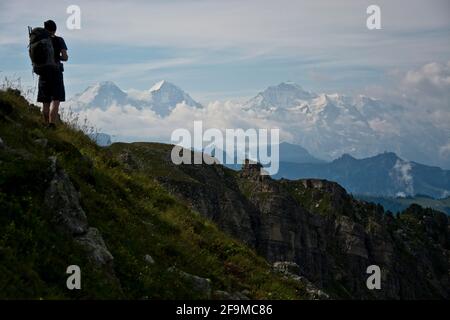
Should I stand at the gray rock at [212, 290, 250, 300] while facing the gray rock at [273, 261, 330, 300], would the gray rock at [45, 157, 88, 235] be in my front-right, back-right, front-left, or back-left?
back-left

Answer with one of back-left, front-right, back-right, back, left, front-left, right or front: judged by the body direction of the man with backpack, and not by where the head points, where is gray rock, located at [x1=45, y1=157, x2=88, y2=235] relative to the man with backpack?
back-right

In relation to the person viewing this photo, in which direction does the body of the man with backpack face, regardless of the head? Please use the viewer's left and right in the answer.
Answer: facing away from the viewer and to the right of the viewer

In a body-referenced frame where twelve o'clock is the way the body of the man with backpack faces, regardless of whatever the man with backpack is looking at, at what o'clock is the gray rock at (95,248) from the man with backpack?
The gray rock is roughly at 4 o'clock from the man with backpack.
